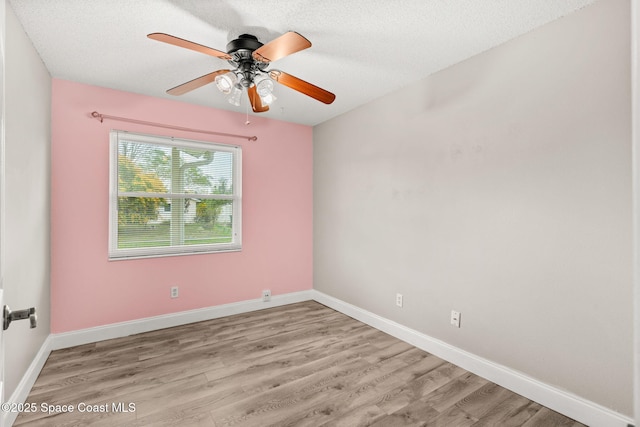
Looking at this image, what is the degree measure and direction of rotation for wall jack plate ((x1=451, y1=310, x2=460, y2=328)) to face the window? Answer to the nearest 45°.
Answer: approximately 45° to its right

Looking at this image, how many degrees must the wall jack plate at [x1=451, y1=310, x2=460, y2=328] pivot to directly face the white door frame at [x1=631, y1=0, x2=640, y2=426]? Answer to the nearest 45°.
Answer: approximately 45° to its left

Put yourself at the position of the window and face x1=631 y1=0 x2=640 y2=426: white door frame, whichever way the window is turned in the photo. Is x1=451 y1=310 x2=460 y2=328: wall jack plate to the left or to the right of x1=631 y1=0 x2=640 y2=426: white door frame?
left

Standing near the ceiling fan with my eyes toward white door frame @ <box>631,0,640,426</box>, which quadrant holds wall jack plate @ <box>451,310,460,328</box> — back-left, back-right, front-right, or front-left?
front-left

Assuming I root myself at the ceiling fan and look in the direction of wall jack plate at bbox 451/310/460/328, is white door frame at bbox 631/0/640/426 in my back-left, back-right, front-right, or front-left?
front-right

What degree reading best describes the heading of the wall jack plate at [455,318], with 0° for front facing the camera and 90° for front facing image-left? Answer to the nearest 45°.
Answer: approximately 45°
